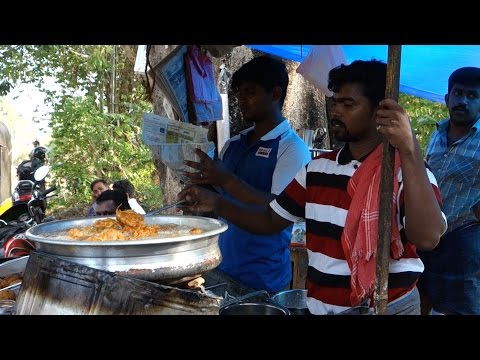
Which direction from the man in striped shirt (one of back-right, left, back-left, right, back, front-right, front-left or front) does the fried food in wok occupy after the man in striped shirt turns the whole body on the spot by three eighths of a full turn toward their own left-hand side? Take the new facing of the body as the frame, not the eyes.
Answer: back

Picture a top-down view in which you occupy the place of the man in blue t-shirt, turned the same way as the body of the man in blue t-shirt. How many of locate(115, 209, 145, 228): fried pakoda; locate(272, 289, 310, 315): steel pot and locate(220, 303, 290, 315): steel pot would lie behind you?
0

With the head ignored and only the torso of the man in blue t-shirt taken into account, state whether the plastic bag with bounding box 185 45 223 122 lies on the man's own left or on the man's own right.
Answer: on the man's own right

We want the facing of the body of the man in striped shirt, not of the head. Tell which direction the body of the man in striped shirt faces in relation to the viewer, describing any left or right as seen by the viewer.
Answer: facing the viewer and to the left of the viewer

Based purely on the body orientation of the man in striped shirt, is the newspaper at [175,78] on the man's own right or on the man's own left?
on the man's own right

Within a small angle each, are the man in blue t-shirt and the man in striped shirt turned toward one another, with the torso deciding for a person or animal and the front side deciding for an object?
no

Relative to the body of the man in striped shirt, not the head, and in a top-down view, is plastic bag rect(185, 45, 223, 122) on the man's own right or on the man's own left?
on the man's own right

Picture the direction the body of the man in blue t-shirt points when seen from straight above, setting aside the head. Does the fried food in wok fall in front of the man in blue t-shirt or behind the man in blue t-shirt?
in front

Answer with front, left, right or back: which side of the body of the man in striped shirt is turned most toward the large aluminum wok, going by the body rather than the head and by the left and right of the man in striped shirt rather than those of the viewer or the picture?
front

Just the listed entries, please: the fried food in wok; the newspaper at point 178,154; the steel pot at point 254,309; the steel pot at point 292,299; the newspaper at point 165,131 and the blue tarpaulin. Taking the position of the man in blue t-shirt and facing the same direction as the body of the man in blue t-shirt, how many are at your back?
1

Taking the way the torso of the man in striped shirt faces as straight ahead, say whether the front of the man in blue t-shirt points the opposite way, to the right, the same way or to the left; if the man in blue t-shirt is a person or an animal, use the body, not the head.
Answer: the same way

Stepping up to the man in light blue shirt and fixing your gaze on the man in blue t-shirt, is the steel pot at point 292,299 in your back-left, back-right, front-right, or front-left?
front-left

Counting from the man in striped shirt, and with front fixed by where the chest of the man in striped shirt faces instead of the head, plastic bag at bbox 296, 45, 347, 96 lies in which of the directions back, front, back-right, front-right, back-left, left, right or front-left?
back-right
